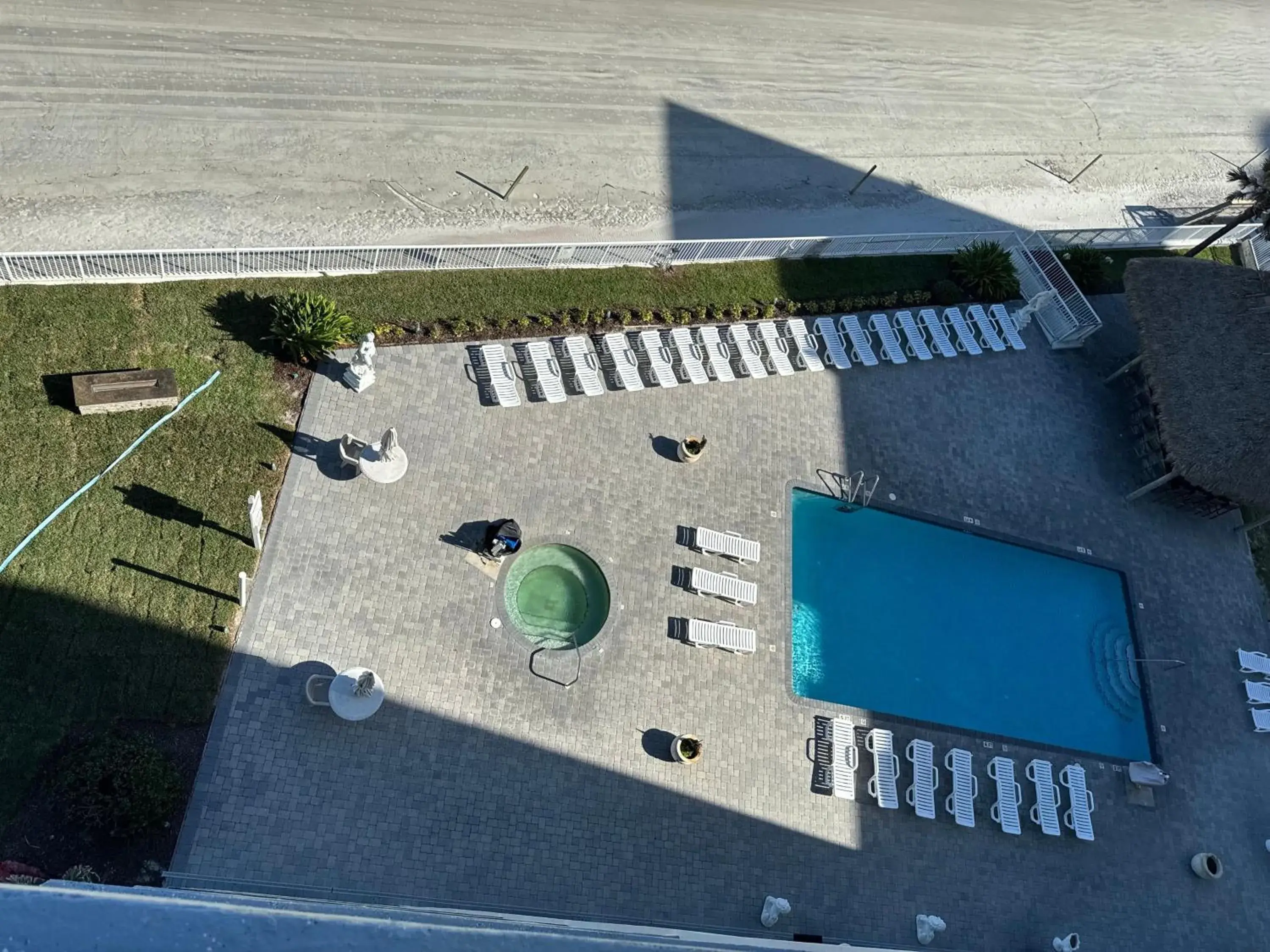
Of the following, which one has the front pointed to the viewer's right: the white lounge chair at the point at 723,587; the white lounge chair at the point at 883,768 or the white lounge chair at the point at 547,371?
the white lounge chair at the point at 723,587

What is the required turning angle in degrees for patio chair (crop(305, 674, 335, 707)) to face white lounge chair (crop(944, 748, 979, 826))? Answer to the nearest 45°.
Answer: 0° — it already faces it

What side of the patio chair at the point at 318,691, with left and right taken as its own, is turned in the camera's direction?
right

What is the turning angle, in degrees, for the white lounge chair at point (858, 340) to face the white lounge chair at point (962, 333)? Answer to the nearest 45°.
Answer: approximately 90° to its left

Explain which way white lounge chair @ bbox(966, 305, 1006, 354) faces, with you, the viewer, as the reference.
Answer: facing the viewer and to the right of the viewer

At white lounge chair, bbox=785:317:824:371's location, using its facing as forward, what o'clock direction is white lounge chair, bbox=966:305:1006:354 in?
white lounge chair, bbox=966:305:1006:354 is roughly at 10 o'clock from white lounge chair, bbox=785:317:824:371.

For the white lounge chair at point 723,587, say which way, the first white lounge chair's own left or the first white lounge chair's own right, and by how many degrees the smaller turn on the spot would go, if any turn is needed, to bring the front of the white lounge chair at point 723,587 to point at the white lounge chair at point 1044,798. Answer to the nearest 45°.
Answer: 0° — it already faces it
